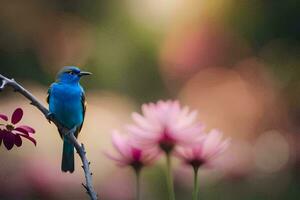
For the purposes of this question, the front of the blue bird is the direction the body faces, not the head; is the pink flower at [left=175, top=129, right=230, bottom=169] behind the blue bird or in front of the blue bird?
behind

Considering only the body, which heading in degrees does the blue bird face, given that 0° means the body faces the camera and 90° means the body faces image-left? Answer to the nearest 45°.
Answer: approximately 0°
